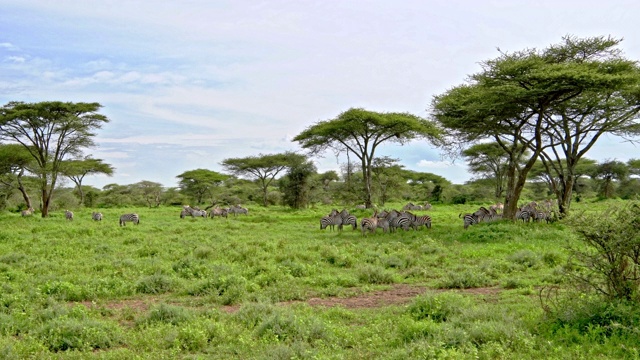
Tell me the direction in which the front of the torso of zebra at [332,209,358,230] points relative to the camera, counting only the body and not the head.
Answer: to the viewer's left

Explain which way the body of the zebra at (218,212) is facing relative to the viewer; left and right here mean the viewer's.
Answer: facing to the right of the viewer

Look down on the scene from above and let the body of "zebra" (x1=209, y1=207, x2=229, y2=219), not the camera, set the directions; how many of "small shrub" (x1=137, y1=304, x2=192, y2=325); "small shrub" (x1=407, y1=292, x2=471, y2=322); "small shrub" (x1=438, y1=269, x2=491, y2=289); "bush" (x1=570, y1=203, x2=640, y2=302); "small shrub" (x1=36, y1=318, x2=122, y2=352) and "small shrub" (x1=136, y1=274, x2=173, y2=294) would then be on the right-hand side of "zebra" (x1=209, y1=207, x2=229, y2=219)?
6

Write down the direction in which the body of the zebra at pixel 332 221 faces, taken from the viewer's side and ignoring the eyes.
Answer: to the viewer's left

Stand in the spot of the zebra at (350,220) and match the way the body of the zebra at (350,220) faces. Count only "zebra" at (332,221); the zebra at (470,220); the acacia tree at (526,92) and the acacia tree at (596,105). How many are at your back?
3
